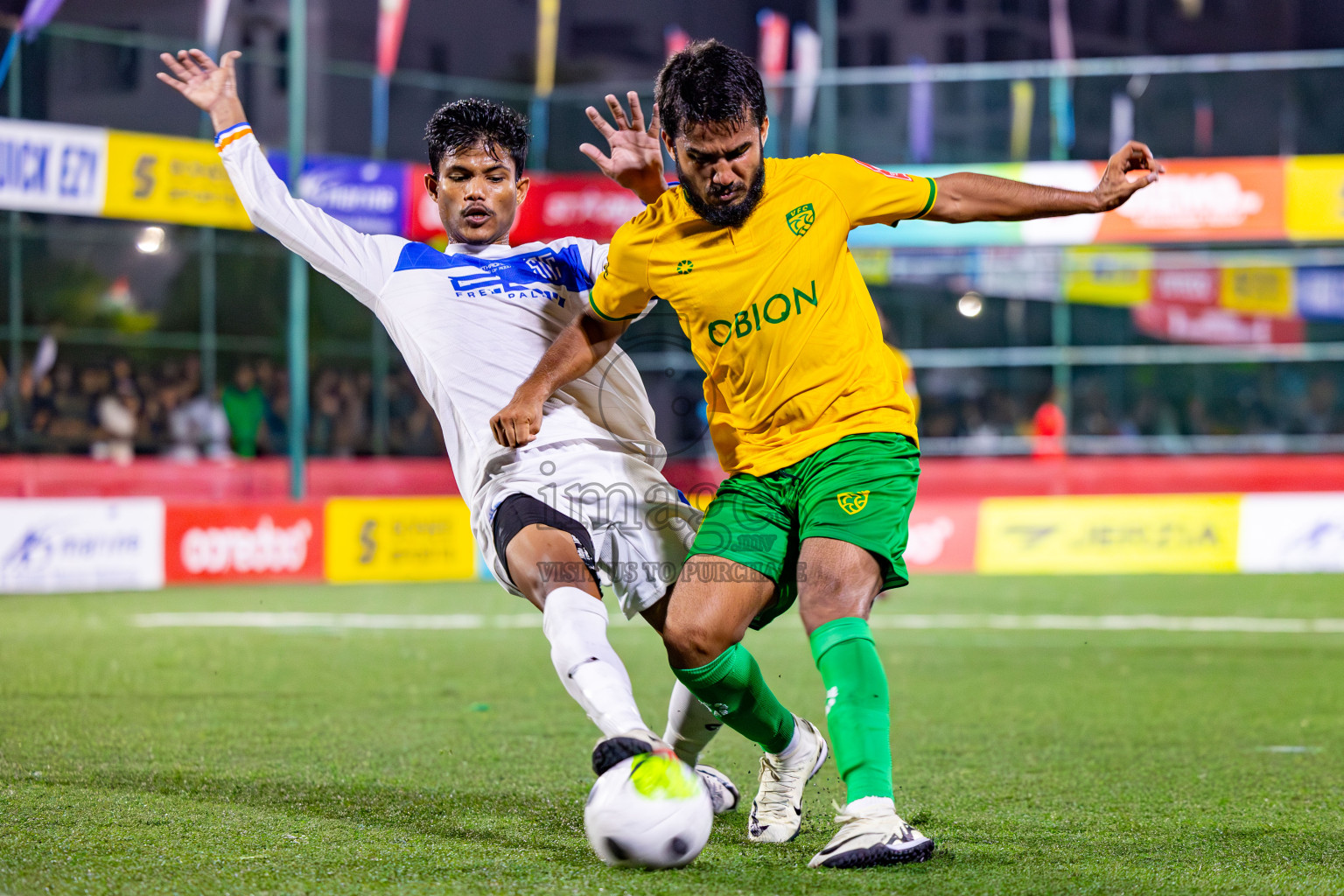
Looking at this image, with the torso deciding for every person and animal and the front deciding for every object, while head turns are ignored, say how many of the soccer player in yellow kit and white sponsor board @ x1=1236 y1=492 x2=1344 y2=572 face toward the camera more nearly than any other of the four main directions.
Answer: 2

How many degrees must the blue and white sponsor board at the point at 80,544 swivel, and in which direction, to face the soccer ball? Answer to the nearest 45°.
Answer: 0° — it already faces it

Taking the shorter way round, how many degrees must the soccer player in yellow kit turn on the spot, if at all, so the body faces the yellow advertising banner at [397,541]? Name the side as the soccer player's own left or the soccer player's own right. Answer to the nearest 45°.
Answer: approximately 180°

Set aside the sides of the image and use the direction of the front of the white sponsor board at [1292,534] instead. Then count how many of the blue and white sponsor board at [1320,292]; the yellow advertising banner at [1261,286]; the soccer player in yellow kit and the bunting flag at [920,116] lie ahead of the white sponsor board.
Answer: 1

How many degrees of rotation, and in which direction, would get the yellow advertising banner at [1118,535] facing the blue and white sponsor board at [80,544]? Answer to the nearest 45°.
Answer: approximately 45° to its right

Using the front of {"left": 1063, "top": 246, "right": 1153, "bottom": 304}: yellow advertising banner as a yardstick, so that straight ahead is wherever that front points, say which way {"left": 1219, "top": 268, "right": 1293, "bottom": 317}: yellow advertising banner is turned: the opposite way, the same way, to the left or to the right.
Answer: the same way

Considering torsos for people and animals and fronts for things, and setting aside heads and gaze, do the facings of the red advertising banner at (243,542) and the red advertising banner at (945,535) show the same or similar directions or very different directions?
same or similar directions

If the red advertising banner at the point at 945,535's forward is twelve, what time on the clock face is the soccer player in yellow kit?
The soccer player in yellow kit is roughly at 12 o'clock from the red advertising banner.

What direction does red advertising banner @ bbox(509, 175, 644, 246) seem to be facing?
toward the camera

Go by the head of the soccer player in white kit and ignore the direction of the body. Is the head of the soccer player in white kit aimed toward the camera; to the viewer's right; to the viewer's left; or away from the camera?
toward the camera

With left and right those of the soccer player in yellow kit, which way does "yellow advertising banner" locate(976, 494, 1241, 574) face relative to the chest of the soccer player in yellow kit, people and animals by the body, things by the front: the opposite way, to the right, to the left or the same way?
the same way

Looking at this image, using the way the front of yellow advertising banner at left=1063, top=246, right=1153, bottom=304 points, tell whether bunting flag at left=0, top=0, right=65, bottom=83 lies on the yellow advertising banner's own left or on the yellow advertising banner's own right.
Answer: on the yellow advertising banner's own right

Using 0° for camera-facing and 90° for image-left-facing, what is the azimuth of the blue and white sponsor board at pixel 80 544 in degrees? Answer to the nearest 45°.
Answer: approximately 0°

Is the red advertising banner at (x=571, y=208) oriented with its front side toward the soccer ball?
yes

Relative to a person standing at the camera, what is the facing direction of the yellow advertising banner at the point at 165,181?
facing the viewer

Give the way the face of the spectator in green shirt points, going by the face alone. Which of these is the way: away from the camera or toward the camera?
toward the camera
